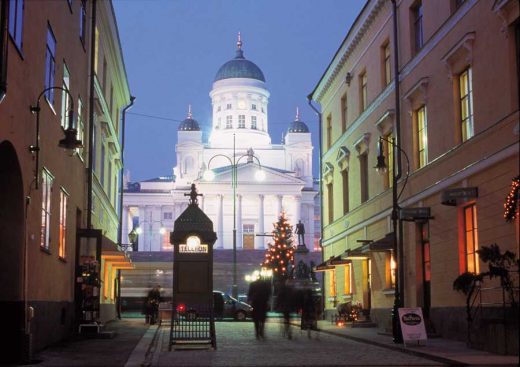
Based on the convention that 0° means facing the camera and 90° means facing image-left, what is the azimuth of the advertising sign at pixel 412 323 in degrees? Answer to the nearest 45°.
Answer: approximately 0°

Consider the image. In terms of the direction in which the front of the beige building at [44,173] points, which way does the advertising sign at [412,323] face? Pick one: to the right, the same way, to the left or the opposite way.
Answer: to the right

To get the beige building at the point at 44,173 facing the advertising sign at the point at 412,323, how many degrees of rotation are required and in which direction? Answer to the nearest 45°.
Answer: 0° — it already faces it

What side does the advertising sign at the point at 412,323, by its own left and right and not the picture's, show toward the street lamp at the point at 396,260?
back

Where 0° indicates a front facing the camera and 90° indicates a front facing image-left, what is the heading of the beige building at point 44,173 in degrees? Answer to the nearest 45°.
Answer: approximately 270°

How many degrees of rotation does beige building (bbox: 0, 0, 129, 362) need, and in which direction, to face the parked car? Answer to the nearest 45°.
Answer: approximately 90° to its left

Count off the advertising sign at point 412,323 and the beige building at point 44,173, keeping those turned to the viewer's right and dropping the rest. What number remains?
1

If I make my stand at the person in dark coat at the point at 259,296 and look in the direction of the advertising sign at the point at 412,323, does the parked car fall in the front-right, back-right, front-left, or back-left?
back-left

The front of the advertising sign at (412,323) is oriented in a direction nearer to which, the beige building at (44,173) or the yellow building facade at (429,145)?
the beige building

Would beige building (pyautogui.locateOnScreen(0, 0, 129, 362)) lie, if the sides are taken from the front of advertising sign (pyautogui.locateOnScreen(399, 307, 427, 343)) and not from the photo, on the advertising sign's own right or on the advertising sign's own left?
on the advertising sign's own right

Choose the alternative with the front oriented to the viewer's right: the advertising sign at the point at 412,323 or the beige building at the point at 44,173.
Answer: the beige building
